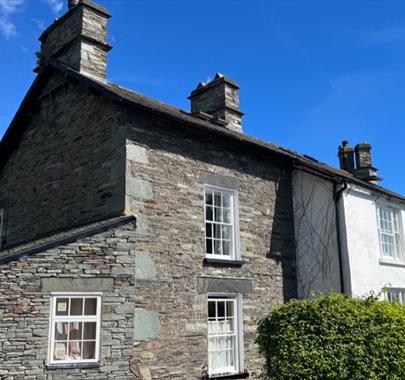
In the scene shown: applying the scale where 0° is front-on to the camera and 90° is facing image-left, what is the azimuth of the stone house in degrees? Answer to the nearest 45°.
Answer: approximately 315°

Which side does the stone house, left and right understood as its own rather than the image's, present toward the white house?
left

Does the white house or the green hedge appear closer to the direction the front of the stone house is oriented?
the green hedge
